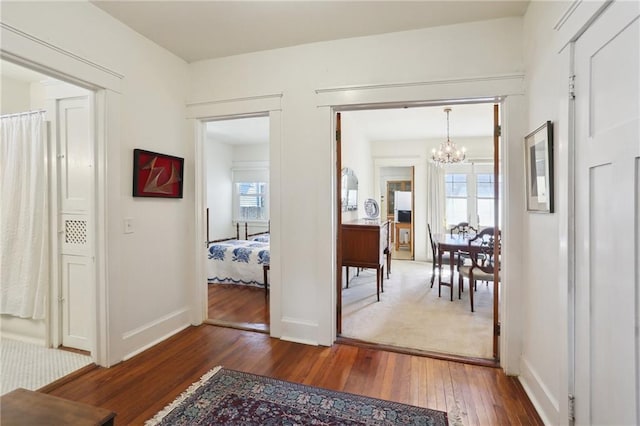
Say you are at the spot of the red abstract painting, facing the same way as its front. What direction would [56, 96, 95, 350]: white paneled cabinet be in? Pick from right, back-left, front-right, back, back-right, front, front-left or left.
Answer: back-right

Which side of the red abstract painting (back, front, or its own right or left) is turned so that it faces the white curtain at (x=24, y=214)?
back

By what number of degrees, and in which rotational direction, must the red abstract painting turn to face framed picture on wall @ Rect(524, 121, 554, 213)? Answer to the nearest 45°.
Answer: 0° — it already faces it

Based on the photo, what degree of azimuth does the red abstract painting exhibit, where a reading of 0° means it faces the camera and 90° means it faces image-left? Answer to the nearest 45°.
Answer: approximately 315°

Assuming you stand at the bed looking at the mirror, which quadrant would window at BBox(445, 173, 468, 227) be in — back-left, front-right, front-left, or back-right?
front-left

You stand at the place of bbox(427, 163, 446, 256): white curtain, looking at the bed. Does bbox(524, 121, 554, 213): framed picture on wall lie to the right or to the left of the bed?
left

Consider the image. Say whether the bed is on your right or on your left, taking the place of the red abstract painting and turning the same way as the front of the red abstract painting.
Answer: on your left

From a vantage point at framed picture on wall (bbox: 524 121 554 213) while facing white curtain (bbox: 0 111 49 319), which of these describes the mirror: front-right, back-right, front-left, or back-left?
front-right

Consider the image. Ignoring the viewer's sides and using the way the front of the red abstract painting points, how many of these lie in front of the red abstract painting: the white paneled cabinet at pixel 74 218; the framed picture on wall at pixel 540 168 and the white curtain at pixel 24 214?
1

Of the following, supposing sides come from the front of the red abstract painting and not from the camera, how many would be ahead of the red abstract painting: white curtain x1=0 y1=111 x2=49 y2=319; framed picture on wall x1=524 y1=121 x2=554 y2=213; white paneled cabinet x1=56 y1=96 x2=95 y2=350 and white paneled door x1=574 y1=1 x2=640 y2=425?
2

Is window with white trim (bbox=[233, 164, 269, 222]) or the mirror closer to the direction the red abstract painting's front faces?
the mirror

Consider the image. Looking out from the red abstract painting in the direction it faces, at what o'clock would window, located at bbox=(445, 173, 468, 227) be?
The window is roughly at 10 o'clock from the red abstract painting.

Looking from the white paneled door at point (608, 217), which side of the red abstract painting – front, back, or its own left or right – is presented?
front
